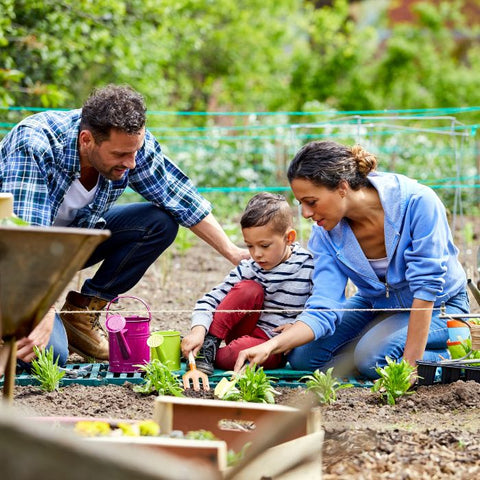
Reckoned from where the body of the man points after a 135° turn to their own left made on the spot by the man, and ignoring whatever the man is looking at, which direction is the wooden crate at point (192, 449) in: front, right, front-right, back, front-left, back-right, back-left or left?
back

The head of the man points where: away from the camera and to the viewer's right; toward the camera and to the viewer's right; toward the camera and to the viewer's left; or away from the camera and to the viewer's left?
toward the camera and to the viewer's right

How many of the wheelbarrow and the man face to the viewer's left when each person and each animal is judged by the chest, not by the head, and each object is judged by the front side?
0

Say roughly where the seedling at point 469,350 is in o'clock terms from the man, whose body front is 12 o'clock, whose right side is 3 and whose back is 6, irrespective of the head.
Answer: The seedling is roughly at 11 o'clock from the man.

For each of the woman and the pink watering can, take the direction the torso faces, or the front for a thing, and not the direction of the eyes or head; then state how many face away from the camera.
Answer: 0

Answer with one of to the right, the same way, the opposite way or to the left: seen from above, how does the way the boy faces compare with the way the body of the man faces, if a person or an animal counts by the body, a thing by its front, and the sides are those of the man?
to the right

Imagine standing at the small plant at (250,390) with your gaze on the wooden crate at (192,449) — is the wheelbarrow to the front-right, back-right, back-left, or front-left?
front-right

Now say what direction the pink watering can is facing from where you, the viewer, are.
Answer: facing the viewer and to the left of the viewer

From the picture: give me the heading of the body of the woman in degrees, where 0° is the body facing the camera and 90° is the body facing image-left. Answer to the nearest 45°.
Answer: approximately 45°

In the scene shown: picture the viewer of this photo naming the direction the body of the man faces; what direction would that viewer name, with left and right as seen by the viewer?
facing the viewer and to the right of the viewer

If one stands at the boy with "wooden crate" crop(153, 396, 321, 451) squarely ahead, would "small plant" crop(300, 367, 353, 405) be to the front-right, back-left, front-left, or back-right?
front-left
